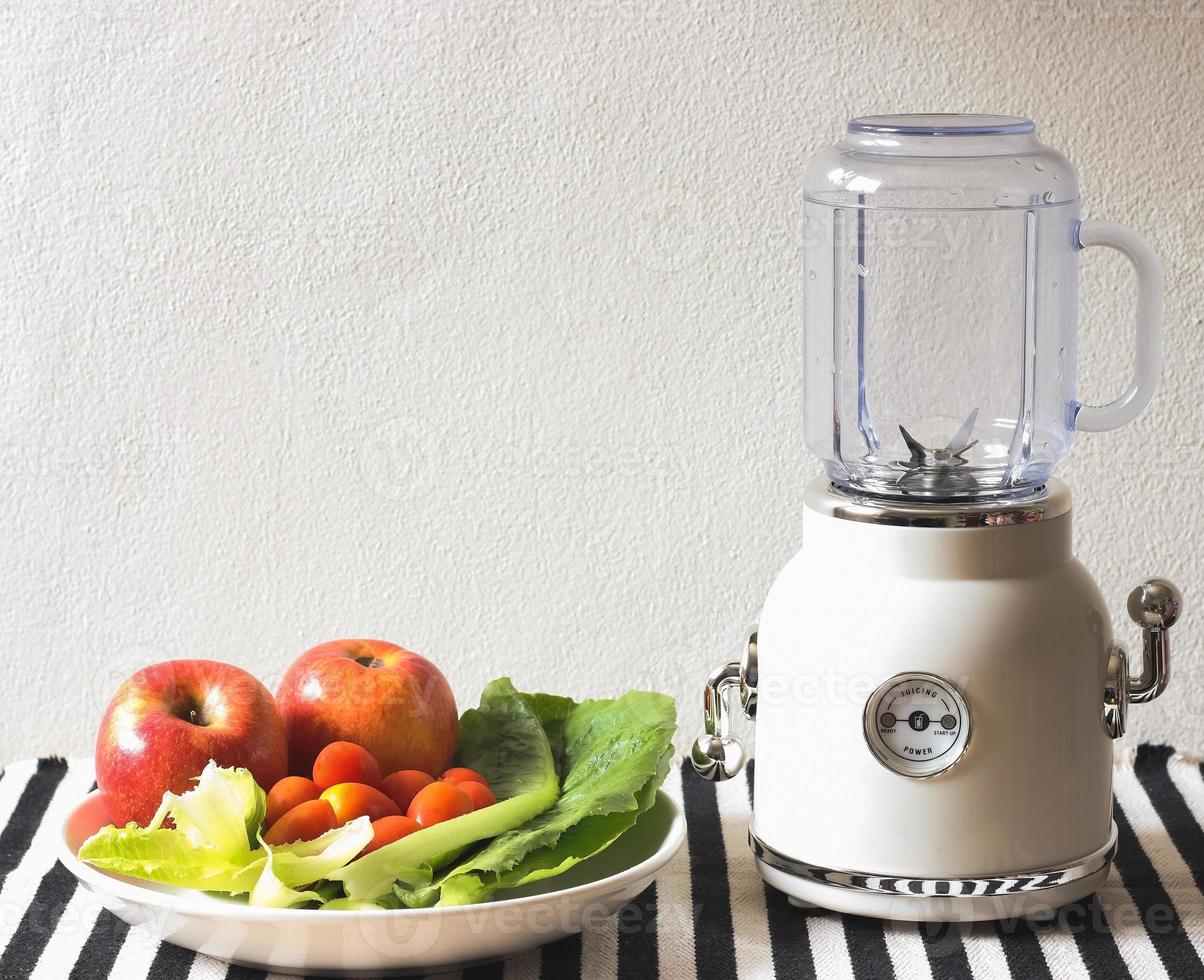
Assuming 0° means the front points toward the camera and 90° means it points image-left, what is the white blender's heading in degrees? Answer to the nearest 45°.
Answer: approximately 0°
